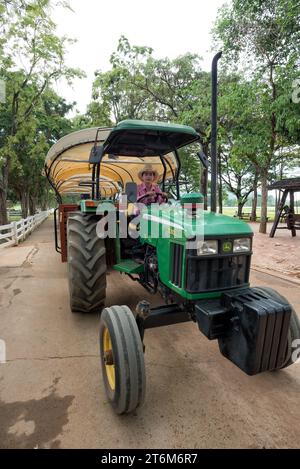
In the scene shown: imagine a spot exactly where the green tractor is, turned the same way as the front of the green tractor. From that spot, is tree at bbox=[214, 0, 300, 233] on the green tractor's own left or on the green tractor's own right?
on the green tractor's own left

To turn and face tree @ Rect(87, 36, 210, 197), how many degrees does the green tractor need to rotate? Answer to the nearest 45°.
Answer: approximately 135° to its left

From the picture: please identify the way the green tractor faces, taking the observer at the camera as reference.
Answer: facing the viewer and to the right of the viewer
